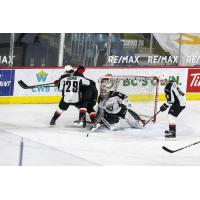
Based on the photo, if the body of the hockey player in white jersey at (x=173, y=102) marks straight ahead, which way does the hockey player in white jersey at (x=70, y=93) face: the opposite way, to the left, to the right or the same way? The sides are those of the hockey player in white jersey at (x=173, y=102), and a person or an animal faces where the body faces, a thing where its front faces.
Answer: to the right

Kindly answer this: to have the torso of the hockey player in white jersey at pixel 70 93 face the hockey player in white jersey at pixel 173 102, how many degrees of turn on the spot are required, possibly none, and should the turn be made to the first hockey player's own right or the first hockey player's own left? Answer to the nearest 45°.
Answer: approximately 90° to the first hockey player's own right

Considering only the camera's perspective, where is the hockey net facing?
facing the viewer

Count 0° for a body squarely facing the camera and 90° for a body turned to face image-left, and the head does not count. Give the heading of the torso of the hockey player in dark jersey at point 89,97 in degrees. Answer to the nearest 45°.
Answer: approximately 90°

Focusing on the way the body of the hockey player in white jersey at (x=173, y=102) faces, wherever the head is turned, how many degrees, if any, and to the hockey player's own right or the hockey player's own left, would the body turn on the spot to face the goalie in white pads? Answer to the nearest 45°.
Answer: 0° — they already face them

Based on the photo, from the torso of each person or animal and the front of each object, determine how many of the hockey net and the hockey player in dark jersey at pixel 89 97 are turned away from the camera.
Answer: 0

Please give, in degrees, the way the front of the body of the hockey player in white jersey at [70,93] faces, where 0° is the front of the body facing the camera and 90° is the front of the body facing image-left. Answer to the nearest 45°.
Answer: approximately 180°

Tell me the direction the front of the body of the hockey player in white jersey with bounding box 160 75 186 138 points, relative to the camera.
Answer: to the viewer's left

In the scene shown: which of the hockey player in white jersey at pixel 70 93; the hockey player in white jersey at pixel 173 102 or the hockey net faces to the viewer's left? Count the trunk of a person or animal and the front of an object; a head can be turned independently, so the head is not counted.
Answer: the hockey player in white jersey at pixel 173 102

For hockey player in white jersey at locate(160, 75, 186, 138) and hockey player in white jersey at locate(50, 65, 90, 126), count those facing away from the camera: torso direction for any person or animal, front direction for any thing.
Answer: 1

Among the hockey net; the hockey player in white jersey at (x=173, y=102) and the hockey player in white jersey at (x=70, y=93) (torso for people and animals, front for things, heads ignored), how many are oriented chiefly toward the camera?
1

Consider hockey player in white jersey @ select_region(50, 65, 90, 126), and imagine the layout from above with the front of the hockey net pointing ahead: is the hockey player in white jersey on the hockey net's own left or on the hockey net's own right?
on the hockey net's own right
